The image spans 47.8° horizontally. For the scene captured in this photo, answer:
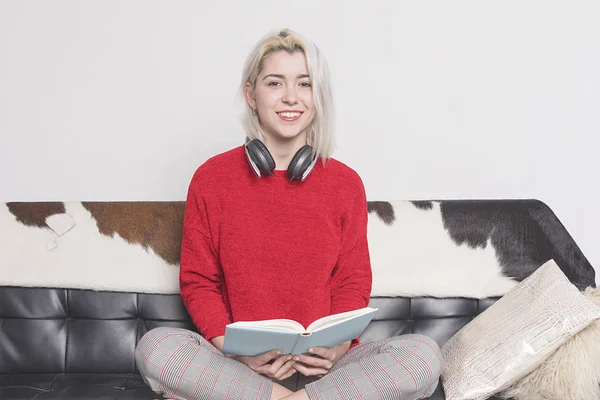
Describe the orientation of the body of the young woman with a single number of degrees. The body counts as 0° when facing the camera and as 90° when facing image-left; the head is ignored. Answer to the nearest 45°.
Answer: approximately 0°

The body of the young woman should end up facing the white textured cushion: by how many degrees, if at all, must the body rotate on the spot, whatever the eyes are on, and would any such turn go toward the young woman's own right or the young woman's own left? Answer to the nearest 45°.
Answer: approximately 90° to the young woman's own left

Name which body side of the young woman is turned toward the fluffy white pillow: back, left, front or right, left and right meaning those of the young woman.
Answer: left
